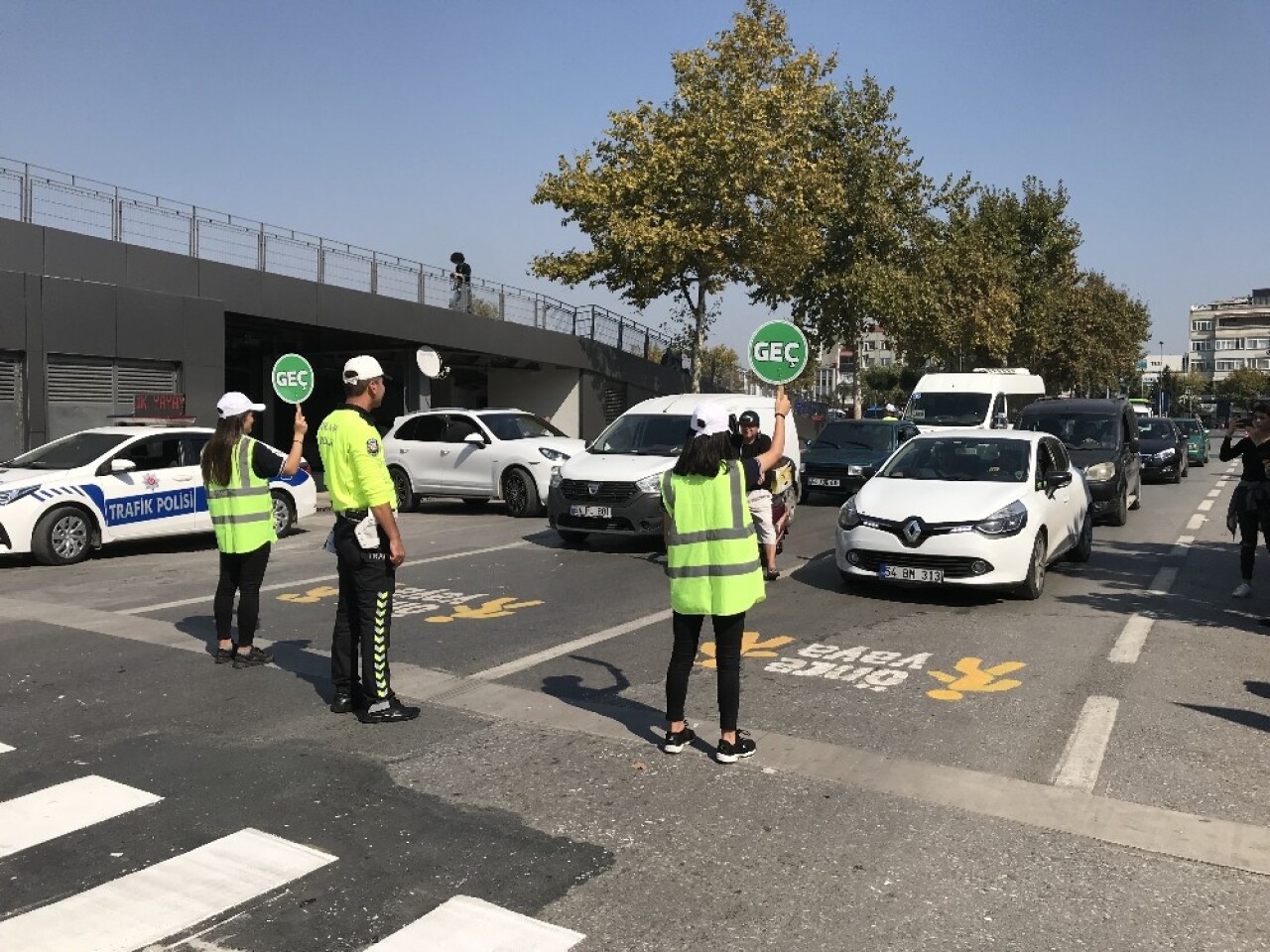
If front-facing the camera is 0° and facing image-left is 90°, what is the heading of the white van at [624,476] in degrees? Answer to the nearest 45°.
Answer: approximately 45°

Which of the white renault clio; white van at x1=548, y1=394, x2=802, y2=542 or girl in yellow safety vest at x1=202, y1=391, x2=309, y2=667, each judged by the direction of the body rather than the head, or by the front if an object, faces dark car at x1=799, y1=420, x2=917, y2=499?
the girl in yellow safety vest

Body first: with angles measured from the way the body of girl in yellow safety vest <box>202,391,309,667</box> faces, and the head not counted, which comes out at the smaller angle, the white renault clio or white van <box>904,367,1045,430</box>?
the white van

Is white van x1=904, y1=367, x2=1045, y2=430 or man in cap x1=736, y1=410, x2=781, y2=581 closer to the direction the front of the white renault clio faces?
the man in cap

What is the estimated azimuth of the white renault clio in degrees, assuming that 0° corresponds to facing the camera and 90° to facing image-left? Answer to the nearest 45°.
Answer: approximately 45°

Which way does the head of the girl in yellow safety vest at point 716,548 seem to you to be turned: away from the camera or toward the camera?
away from the camera

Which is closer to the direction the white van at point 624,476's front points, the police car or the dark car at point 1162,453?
the police car

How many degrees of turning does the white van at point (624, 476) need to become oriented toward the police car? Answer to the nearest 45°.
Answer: approximately 45° to its right

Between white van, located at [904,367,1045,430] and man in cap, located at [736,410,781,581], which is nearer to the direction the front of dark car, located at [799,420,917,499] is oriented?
the man in cap

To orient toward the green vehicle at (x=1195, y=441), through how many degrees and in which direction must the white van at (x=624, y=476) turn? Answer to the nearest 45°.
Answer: approximately 180°
